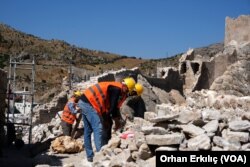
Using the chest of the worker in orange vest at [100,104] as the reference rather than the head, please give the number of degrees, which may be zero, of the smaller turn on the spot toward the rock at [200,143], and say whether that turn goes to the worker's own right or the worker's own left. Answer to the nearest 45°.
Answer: approximately 45° to the worker's own right

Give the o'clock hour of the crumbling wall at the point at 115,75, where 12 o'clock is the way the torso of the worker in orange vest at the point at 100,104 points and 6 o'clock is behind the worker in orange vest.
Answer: The crumbling wall is roughly at 9 o'clock from the worker in orange vest.

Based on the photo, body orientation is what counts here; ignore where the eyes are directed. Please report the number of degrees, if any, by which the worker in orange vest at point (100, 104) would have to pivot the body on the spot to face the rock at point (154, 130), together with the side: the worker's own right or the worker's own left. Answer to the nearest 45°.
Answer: approximately 45° to the worker's own right

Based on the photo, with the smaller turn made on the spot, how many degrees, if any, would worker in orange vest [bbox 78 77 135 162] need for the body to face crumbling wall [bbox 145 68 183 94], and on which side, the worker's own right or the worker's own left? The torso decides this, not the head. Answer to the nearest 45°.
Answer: approximately 90° to the worker's own left

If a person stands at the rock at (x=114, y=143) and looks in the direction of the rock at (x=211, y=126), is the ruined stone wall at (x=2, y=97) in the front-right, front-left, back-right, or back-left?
back-left

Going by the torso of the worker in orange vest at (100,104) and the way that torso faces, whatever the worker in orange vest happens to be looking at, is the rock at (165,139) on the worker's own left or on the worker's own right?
on the worker's own right

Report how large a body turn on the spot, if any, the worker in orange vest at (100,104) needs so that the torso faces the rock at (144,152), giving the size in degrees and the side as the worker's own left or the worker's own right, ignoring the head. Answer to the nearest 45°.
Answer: approximately 45° to the worker's own right

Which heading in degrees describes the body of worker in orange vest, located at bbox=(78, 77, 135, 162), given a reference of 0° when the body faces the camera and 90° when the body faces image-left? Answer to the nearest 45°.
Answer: approximately 270°

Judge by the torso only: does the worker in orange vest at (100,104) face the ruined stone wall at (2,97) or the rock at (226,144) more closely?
the rock
